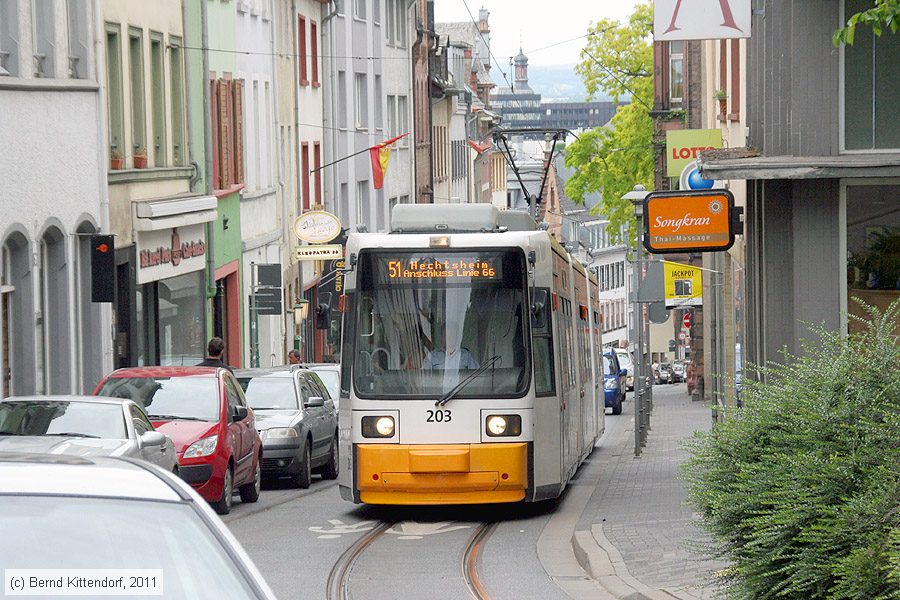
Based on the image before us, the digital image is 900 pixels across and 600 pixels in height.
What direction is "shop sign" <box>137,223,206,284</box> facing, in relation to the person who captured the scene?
facing the viewer and to the right of the viewer

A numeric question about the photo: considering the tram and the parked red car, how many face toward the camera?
2

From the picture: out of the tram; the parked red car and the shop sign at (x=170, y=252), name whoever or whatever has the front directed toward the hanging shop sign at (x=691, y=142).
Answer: the shop sign

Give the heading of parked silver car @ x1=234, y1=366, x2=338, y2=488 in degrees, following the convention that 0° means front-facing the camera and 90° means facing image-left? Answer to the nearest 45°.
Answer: approximately 0°

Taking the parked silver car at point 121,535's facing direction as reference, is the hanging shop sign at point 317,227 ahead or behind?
behind

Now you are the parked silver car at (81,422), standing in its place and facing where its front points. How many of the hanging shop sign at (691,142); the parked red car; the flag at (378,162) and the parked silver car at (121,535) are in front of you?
1

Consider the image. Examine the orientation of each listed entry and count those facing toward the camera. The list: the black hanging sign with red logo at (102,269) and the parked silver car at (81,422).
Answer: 2

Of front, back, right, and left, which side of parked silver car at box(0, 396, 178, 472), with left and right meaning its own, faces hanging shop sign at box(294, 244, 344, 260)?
back

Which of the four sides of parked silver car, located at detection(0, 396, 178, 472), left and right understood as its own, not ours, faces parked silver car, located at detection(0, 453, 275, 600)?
front
